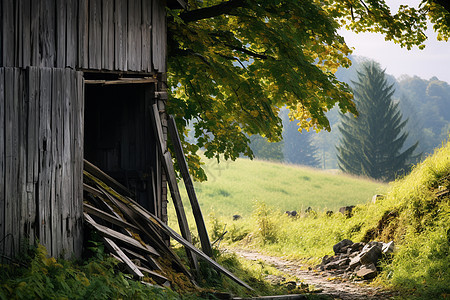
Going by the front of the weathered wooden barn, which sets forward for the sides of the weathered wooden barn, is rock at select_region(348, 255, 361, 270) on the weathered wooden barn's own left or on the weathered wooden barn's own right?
on the weathered wooden barn's own left

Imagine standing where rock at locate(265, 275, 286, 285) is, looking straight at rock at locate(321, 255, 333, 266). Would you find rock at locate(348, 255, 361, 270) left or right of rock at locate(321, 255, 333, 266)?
right

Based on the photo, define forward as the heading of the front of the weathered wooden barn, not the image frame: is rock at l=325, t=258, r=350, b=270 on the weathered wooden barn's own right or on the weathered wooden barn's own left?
on the weathered wooden barn's own left
